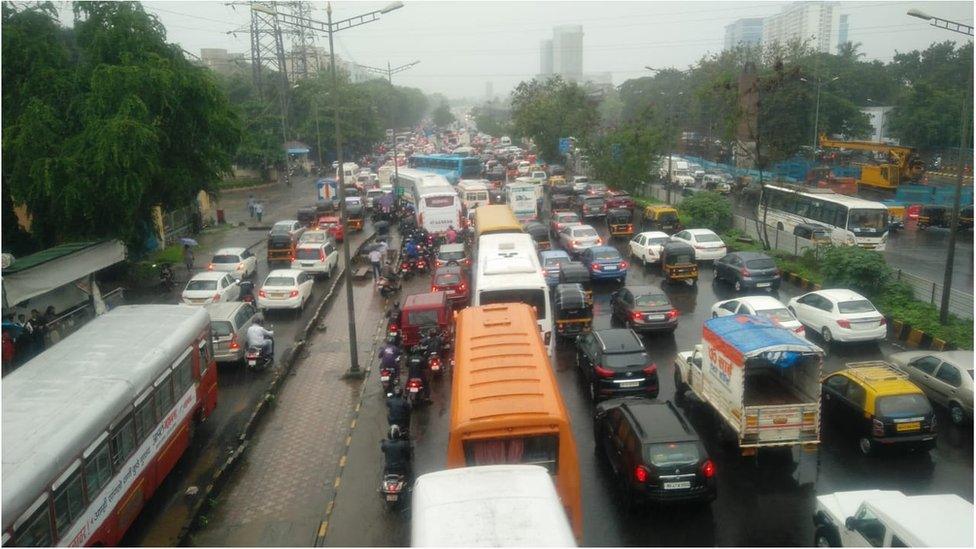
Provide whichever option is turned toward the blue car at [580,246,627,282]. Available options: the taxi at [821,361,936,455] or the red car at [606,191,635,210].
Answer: the taxi

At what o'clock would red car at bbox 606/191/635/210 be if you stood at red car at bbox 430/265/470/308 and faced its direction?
red car at bbox 606/191/635/210 is roughly at 1 o'clock from red car at bbox 430/265/470/308.

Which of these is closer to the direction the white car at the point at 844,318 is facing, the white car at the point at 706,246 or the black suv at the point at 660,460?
the white car

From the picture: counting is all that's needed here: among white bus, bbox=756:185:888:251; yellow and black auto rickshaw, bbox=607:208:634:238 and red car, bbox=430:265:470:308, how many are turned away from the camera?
2

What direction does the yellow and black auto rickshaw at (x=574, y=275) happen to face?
away from the camera

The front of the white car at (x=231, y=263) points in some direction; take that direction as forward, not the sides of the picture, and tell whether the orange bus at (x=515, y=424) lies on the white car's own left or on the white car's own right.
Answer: on the white car's own right

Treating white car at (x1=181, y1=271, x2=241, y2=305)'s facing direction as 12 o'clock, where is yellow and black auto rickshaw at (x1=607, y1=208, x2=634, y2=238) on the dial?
The yellow and black auto rickshaw is roughly at 1 o'clock from the white car.

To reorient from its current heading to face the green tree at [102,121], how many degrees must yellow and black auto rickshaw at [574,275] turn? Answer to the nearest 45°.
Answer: approximately 90° to its left

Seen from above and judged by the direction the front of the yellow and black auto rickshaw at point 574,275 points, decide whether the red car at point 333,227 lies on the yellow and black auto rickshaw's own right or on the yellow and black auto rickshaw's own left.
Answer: on the yellow and black auto rickshaw's own left

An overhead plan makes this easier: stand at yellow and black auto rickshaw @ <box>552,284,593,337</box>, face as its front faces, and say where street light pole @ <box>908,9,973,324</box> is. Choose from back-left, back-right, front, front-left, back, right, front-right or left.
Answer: right

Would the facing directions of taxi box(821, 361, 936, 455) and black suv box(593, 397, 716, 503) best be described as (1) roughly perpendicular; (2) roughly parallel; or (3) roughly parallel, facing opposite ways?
roughly parallel

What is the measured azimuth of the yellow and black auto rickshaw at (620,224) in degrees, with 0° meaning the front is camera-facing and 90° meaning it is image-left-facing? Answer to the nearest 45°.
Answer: approximately 180°

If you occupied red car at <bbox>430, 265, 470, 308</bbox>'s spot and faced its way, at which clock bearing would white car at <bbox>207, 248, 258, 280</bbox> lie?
The white car is roughly at 10 o'clock from the red car.

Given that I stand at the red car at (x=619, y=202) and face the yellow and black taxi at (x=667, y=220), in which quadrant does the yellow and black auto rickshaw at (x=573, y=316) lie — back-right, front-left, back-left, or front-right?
front-right

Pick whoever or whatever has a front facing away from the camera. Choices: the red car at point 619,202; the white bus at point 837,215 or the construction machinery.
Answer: the red car

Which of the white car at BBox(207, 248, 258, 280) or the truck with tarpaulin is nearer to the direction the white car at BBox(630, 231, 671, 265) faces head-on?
the white car

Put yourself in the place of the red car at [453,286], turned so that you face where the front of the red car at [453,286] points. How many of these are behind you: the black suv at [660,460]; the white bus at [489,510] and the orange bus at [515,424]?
3

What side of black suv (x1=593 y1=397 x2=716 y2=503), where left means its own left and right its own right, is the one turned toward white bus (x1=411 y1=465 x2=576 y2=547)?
back
